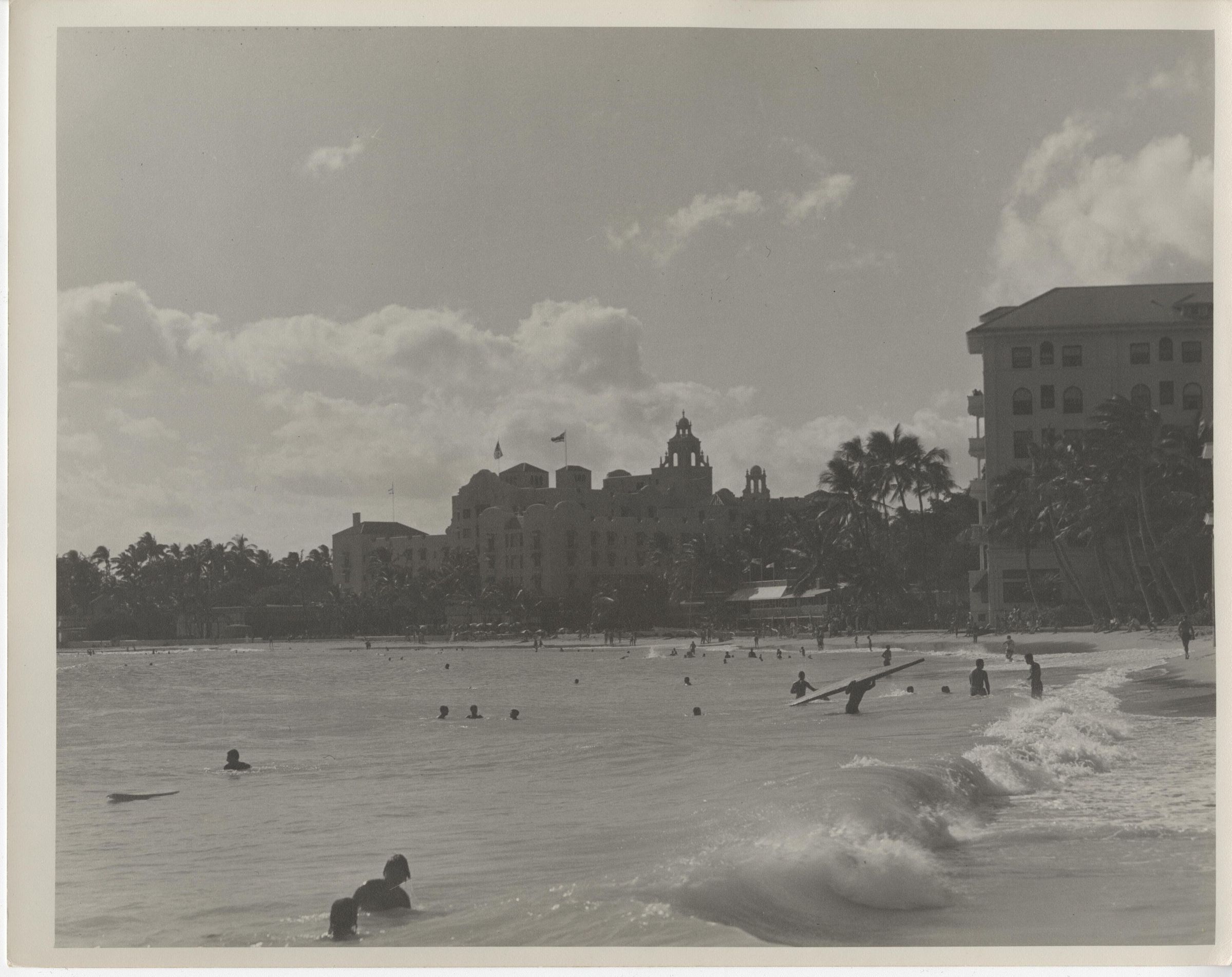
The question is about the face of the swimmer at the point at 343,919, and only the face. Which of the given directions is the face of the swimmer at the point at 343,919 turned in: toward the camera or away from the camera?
away from the camera

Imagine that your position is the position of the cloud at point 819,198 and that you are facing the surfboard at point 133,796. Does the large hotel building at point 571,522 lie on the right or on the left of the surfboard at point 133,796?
right

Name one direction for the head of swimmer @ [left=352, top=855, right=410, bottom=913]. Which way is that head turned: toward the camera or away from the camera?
away from the camera

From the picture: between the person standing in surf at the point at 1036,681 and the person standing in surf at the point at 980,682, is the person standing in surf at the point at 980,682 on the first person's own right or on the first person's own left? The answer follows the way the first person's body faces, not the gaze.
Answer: on the first person's own right
